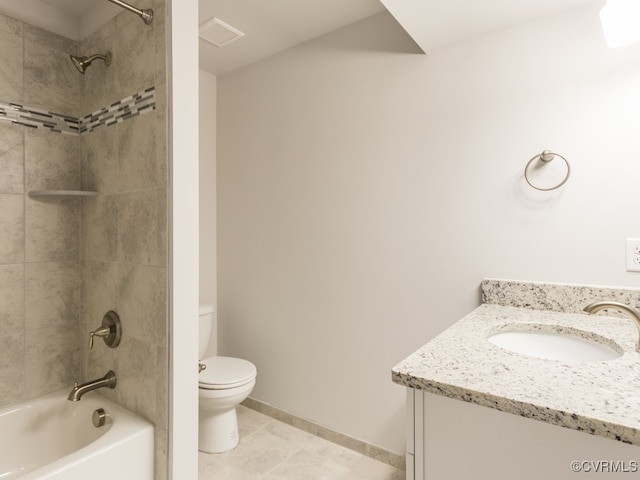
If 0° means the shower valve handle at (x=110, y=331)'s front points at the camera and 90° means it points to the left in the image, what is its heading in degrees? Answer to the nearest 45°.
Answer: approximately 45°

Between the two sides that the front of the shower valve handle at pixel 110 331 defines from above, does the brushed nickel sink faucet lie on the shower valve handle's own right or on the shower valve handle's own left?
on the shower valve handle's own left
